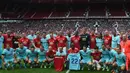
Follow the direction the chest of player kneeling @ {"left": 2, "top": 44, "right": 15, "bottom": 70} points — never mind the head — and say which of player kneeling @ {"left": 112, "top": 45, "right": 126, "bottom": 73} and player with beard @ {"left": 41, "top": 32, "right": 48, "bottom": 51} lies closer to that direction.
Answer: the player kneeling

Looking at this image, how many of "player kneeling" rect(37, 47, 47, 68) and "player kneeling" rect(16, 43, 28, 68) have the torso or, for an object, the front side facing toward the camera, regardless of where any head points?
2

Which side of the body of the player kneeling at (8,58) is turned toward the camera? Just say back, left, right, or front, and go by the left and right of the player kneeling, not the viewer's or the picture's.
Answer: front

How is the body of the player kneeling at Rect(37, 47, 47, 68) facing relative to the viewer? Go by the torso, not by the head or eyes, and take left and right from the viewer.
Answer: facing the viewer

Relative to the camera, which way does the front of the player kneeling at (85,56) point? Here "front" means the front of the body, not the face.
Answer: toward the camera

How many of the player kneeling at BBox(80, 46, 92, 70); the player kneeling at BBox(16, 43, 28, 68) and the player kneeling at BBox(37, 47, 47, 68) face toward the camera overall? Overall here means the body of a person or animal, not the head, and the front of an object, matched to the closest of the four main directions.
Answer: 3

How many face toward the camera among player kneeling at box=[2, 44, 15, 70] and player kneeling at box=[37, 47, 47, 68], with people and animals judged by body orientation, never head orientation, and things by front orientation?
2

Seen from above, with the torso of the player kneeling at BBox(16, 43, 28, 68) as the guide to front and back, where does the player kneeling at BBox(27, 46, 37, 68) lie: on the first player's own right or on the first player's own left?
on the first player's own left
